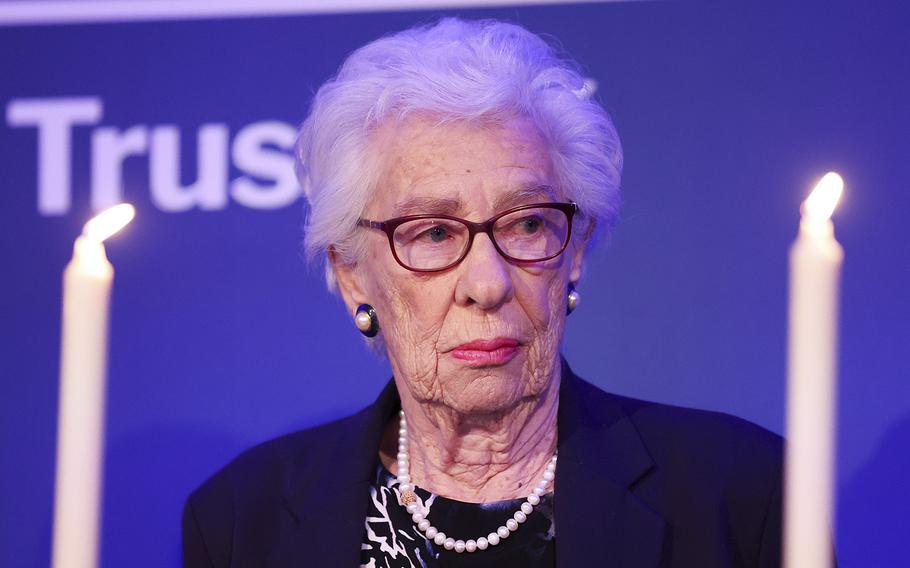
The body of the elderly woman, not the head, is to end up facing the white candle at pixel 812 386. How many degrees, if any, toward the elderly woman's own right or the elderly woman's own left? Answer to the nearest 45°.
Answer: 0° — they already face it

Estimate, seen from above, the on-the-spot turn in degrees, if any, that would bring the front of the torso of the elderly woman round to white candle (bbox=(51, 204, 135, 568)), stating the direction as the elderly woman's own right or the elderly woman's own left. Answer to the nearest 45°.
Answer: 0° — they already face it

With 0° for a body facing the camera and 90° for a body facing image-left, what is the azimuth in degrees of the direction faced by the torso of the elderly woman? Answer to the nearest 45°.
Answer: approximately 0°
